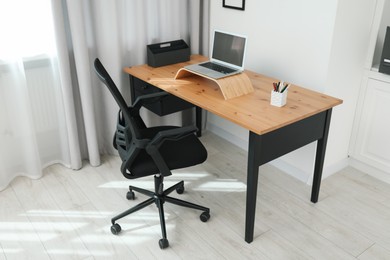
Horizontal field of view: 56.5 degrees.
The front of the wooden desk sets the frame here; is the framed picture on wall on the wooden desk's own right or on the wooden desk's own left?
on the wooden desk's own right

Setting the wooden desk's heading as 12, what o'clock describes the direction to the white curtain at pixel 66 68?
The white curtain is roughly at 2 o'clock from the wooden desk.

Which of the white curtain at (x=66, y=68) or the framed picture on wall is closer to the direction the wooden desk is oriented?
the white curtain

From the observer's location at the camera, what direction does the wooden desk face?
facing the viewer and to the left of the viewer

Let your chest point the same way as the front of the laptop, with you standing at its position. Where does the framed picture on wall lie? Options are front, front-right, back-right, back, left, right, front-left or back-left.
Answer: back-right

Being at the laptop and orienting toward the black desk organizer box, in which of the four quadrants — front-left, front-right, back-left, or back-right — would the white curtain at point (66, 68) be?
front-left

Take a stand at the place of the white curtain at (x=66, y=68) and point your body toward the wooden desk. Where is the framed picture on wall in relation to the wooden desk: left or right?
left
